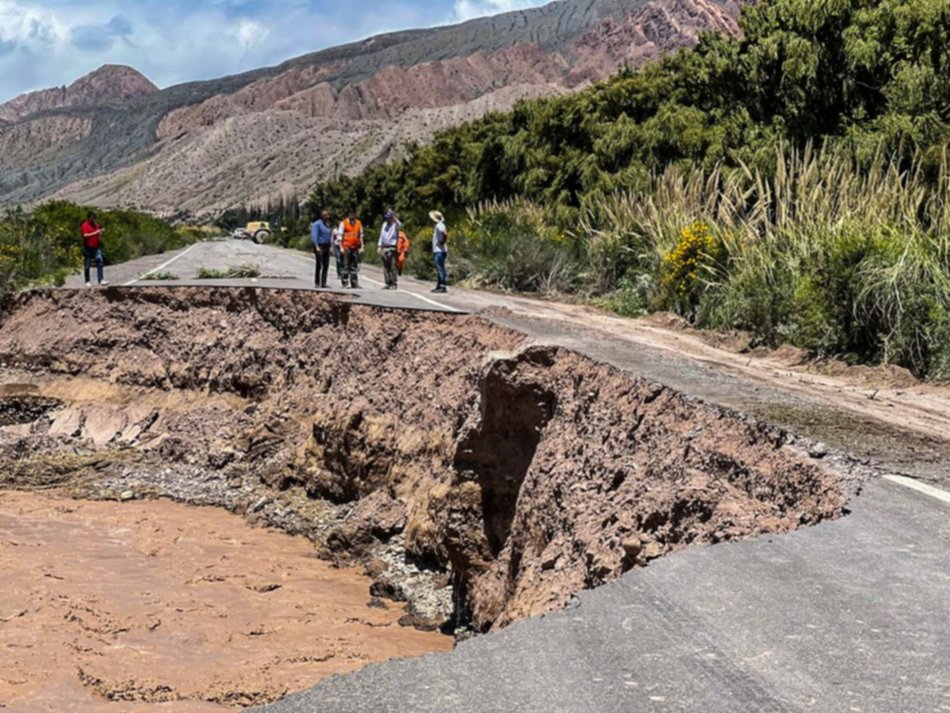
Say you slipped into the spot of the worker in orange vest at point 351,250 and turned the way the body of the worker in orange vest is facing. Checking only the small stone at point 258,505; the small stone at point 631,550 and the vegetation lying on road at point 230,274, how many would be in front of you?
2

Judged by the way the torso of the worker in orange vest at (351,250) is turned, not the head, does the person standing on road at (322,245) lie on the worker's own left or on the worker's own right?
on the worker's own right

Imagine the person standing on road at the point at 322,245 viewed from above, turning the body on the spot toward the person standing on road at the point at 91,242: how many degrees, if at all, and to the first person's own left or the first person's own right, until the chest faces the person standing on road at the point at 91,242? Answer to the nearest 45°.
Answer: approximately 135° to the first person's own right

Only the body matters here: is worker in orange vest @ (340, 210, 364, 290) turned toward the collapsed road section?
yes

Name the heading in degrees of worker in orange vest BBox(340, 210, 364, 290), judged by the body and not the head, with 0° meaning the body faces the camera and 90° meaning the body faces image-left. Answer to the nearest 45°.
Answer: approximately 0°

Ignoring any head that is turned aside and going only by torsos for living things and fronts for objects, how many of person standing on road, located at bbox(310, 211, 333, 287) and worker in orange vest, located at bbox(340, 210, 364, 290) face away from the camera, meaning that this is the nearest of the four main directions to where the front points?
0

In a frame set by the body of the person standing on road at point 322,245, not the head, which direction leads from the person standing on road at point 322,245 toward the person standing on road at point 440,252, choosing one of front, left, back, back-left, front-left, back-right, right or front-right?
front-left

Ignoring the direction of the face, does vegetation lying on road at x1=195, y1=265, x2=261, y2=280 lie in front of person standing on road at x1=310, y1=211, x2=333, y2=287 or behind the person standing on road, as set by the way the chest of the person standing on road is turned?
behind

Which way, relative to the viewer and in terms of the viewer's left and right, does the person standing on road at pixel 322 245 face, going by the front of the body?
facing the viewer and to the right of the viewer

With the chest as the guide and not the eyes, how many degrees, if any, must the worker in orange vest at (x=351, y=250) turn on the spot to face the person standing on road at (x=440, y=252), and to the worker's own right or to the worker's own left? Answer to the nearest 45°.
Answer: approximately 90° to the worker's own left
